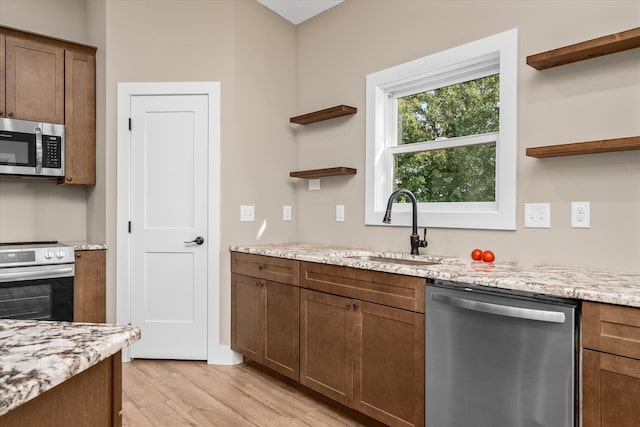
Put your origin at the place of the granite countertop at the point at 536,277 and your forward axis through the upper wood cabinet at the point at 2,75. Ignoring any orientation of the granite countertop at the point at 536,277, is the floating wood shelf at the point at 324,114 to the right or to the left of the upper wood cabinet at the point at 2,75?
right

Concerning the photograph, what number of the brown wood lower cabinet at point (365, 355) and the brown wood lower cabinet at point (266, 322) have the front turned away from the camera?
0

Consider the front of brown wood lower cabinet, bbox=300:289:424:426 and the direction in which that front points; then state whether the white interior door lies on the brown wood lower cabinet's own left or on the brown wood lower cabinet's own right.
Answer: on the brown wood lower cabinet's own right

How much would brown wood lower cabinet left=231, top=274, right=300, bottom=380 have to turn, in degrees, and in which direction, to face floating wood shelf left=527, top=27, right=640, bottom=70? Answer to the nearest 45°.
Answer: approximately 90° to its left

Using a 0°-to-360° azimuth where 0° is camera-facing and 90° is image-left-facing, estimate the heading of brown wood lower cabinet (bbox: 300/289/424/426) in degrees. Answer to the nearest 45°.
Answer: approximately 45°

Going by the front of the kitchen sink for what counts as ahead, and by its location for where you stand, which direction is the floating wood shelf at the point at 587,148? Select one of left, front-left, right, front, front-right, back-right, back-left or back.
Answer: left

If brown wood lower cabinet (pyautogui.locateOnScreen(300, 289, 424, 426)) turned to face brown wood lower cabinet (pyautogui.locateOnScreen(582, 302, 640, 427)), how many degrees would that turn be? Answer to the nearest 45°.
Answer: approximately 90° to its left

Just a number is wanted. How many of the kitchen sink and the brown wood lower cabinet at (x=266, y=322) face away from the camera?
0

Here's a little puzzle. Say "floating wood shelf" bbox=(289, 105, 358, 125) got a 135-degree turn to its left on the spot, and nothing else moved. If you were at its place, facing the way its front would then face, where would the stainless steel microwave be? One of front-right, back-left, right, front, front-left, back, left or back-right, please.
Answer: back

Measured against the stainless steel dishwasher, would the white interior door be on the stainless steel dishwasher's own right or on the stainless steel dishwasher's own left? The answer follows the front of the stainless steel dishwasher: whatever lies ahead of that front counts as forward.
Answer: on the stainless steel dishwasher's own right
